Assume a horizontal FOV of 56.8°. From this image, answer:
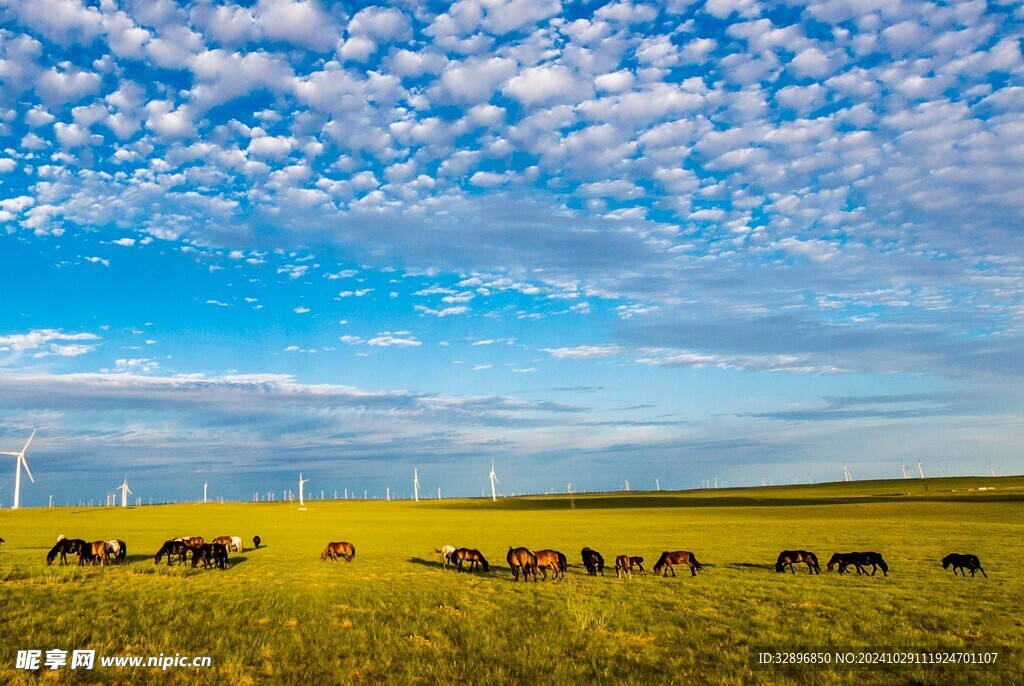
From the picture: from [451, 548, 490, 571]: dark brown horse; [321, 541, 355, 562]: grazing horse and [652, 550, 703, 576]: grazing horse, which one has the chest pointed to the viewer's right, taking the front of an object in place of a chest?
the dark brown horse

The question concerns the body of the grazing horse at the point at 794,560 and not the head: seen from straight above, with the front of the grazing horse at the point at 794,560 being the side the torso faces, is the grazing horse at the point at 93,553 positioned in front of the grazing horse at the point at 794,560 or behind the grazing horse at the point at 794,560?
in front

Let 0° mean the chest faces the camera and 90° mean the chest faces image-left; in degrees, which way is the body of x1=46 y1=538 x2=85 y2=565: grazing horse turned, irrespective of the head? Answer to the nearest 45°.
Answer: approximately 90°

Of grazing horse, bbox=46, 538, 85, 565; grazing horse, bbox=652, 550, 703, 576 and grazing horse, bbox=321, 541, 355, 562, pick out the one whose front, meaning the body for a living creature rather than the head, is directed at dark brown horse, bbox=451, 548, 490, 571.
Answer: grazing horse, bbox=652, 550, 703, 576

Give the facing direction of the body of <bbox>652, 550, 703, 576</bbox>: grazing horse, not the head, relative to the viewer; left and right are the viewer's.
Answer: facing to the left of the viewer

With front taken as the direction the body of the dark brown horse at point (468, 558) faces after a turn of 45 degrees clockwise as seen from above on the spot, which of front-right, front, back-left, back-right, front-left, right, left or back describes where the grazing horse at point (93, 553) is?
back-right

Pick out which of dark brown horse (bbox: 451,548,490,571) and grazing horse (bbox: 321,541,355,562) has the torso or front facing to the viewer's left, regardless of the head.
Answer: the grazing horse

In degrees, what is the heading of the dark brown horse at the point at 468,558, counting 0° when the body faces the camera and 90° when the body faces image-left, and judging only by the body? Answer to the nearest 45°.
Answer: approximately 270°

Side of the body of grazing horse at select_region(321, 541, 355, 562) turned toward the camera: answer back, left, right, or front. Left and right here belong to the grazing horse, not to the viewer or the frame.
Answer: left

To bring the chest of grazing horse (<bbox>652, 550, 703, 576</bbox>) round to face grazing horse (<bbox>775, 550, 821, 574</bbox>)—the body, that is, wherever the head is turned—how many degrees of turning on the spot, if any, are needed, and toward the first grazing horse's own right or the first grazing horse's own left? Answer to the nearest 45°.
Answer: approximately 180°

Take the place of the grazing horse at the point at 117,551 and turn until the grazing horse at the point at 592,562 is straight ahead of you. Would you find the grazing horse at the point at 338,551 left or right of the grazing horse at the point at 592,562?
left
